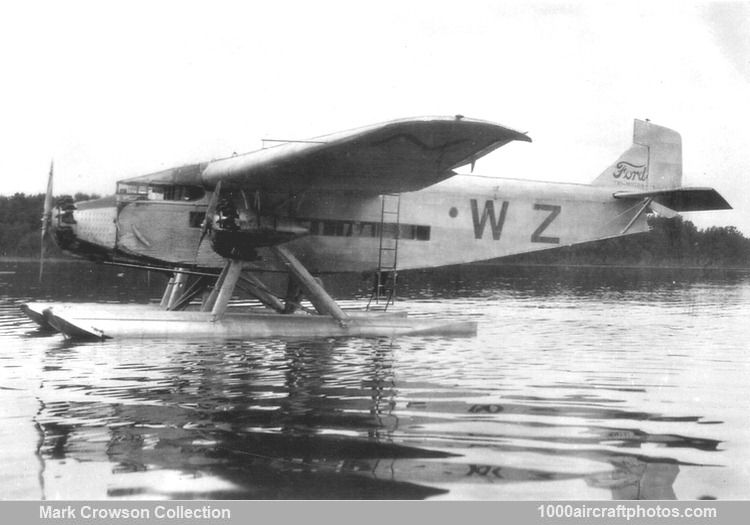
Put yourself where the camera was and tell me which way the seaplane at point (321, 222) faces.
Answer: facing to the left of the viewer
